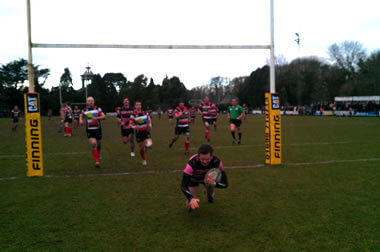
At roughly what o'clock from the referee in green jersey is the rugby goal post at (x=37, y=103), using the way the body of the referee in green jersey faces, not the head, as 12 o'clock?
The rugby goal post is roughly at 1 o'clock from the referee in green jersey.

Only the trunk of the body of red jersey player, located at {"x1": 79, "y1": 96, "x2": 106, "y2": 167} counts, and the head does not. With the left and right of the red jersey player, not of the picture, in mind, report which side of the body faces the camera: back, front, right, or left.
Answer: front

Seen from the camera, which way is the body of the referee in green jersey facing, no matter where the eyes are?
toward the camera
